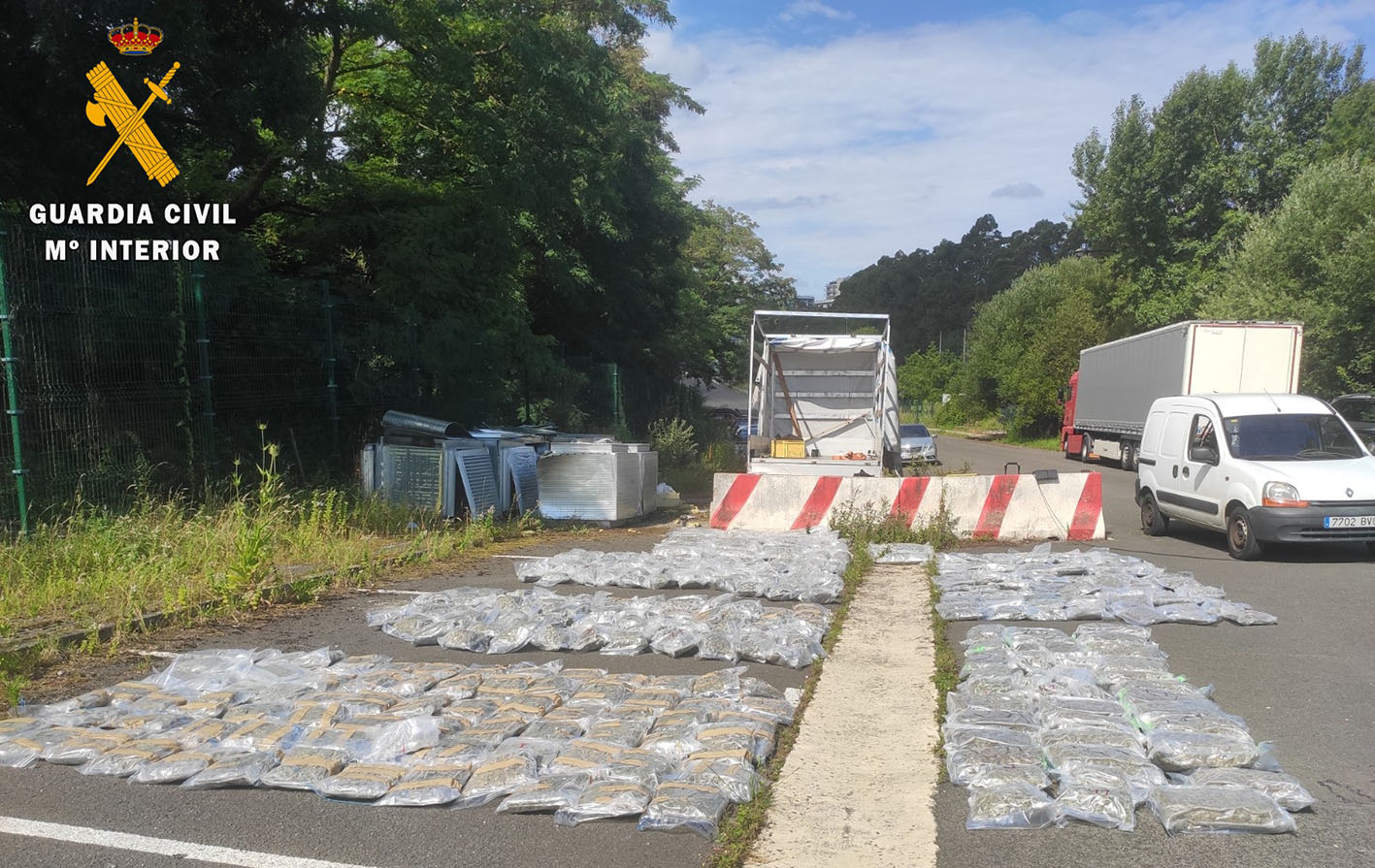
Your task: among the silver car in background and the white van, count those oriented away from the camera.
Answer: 0

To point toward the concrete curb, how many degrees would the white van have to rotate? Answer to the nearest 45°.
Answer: approximately 45° to its right

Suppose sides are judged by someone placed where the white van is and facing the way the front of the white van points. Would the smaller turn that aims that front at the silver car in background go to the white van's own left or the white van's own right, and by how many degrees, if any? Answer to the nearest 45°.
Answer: approximately 180°

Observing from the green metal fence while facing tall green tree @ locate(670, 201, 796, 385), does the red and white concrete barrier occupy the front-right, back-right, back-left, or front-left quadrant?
front-right

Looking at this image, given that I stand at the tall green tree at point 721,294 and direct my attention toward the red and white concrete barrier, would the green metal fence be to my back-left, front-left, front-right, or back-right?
front-right

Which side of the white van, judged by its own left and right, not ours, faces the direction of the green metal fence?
right

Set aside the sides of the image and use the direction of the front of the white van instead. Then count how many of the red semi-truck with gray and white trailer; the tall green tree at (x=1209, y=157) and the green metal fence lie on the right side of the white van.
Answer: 1

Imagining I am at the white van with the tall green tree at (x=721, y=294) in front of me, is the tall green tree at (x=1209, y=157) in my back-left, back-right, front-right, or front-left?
front-right

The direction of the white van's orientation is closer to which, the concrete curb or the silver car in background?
the concrete curb

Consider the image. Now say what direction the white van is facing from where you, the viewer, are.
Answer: facing the viewer and to the right of the viewer

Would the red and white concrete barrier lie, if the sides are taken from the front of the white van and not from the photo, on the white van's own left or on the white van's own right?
on the white van's own right

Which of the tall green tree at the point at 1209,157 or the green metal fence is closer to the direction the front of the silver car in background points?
the green metal fence

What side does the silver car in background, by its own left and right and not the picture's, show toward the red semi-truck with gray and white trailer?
left

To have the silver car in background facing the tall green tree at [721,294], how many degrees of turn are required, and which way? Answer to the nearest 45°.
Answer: approximately 135° to its right

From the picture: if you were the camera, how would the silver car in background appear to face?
facing the viewer

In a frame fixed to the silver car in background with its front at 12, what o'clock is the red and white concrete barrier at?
The red and white concrete barrier is roughly at 12 o'clock from the silver car in background.

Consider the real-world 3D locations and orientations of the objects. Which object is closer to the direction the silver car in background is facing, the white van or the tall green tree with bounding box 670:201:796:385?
the white van

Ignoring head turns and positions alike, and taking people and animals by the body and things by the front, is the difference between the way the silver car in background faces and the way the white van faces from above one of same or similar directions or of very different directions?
same or similar directions
